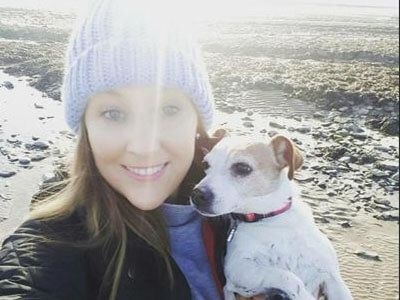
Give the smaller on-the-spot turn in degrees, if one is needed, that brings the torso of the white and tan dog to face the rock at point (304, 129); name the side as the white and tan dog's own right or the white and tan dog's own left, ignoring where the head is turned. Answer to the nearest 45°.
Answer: approximately 135° to the white and tan dog's own right

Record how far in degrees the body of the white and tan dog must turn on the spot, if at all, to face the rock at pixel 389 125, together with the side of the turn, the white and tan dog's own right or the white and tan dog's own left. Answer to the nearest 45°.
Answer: approximately 135° to the white and tan dog's own right

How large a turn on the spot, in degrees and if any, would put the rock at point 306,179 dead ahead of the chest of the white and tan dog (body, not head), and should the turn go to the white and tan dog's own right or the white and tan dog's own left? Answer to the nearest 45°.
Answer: approximately 135° to the white and tan dog's own right

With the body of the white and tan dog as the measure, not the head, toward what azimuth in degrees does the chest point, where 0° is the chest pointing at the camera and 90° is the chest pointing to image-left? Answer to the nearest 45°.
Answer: approximately 45°

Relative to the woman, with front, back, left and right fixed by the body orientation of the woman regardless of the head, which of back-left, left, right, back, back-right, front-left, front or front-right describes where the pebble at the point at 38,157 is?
back

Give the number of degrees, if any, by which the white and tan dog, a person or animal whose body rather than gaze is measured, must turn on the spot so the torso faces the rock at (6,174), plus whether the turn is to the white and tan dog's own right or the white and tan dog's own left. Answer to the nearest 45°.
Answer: approximately 90° to the white and tan dog's own right

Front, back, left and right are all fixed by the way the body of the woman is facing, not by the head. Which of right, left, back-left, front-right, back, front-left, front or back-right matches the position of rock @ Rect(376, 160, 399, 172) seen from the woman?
back-left

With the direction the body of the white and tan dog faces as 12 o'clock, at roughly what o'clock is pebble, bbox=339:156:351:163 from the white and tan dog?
The pebble is roughly at 5 o'clock from the white and tan dog.

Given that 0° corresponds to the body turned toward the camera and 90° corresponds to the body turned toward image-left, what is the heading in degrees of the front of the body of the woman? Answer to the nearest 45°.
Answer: approximately 0°

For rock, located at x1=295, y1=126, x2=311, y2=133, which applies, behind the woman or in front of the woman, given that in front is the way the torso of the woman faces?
behind

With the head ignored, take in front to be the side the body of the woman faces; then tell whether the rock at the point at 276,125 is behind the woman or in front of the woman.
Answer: behind

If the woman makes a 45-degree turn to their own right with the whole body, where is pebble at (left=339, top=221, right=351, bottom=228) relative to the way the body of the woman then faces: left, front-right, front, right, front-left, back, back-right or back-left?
back
